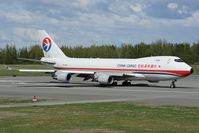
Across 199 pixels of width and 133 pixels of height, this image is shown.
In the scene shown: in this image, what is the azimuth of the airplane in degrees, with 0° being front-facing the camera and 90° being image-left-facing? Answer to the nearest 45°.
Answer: approximately 315°
